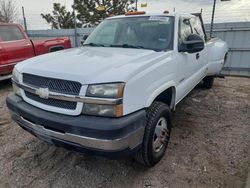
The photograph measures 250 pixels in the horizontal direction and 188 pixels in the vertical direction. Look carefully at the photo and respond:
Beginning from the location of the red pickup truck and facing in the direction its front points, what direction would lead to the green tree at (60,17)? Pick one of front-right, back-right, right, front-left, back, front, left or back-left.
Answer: back-right

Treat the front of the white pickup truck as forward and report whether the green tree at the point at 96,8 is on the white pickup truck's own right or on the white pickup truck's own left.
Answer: on the white pickup truck's own right

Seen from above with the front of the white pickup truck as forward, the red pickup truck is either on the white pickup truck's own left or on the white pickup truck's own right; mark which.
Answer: on the white pickup truck's own right

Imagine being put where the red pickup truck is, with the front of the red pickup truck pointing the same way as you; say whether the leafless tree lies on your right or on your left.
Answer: on your right

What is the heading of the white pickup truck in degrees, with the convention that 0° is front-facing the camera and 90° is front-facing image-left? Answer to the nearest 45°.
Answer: approximately 45°

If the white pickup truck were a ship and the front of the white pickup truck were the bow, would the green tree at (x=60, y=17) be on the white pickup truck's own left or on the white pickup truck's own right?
on the white pickup truck's own right

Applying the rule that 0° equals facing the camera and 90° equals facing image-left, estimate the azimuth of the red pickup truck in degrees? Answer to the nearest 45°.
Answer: approximately 45°
